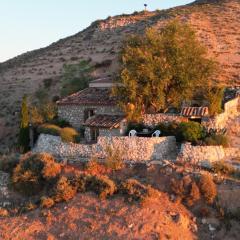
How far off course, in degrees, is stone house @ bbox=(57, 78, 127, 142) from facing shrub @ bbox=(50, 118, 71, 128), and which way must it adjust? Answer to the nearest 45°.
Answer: approximately 90° to its right

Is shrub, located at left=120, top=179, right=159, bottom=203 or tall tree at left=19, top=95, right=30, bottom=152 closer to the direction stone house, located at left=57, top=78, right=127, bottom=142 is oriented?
the shrub

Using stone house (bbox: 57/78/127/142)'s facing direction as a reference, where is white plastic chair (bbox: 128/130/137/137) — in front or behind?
in front

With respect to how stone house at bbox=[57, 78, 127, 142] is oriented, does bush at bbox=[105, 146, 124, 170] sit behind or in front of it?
in front

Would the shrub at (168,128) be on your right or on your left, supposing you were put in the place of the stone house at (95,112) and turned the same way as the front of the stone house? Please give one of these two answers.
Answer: on your left

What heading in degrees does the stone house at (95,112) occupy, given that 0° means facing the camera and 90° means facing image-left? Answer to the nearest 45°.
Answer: approximately 0°

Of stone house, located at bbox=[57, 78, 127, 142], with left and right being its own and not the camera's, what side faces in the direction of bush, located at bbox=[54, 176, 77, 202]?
front

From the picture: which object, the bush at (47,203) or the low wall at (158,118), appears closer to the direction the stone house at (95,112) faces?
the bush

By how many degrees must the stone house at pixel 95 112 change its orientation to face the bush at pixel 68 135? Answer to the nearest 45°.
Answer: approximately 45° to its right
